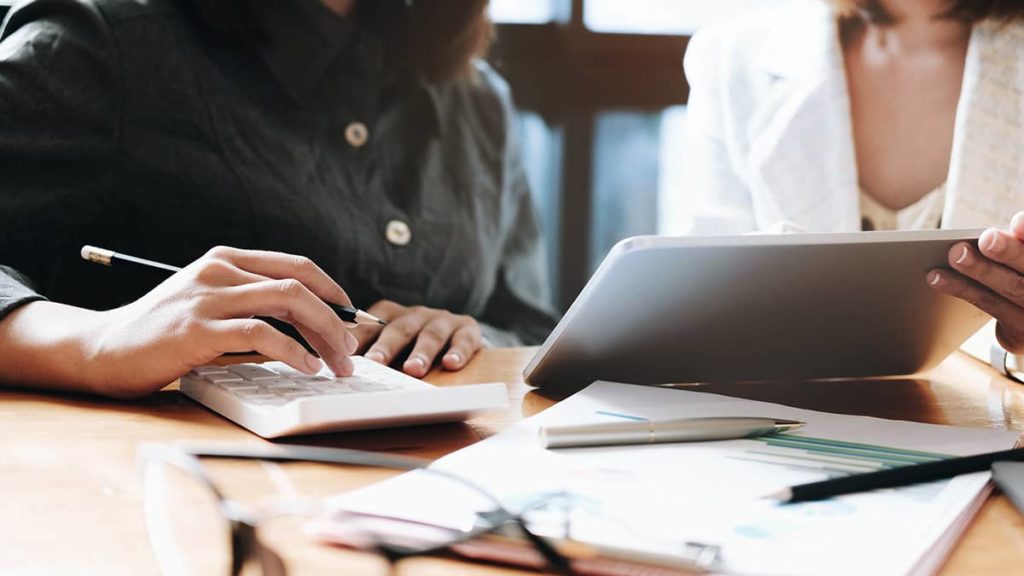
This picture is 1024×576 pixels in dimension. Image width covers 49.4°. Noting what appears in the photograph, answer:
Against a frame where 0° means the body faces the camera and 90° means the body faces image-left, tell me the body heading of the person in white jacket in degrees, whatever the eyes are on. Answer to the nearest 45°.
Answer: approximately 0°

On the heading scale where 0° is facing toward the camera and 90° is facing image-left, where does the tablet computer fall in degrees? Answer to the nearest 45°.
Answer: approximately 180°

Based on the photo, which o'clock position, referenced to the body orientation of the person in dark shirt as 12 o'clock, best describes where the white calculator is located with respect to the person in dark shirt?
The white calculator is roughly at 1 o'clock from the person in dark shirt.

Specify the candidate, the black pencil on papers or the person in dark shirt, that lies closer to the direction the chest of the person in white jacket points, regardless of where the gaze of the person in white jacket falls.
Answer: the black pencil on papers

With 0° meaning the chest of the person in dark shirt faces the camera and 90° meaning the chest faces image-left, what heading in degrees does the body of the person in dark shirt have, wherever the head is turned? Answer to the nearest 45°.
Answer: approximately 315°

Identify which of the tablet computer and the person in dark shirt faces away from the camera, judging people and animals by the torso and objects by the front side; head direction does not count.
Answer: the tablet computer
